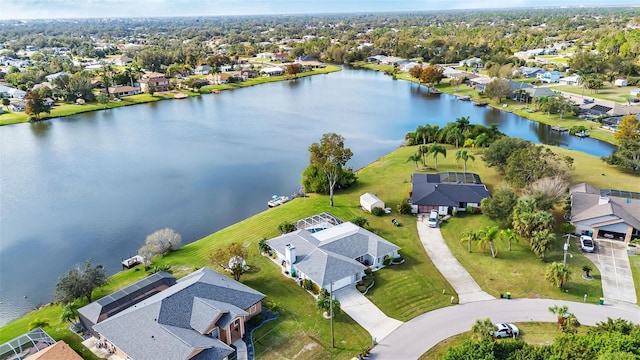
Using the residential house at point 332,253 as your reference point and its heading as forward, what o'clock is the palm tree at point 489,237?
The palm tree is roughly at 10 o'clock from the residential house.

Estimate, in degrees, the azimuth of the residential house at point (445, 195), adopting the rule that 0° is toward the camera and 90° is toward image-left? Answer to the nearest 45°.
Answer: approximately 0°

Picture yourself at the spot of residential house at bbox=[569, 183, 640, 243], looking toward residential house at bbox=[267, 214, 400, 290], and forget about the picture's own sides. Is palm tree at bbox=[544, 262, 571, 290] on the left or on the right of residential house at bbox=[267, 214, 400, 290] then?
left

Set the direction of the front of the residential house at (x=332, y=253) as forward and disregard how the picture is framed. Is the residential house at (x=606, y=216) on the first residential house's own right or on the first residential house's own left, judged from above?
on the first residential house's own left

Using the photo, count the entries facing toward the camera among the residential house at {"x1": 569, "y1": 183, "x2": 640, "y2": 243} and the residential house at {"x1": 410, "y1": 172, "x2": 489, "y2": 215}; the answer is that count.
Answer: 2

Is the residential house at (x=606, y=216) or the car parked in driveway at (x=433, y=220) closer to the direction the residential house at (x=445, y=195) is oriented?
the car parked in driveway

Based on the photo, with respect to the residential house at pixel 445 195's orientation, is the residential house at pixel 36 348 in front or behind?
in front

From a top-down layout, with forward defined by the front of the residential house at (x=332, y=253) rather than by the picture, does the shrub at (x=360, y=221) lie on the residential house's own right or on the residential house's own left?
on the residential house's own left

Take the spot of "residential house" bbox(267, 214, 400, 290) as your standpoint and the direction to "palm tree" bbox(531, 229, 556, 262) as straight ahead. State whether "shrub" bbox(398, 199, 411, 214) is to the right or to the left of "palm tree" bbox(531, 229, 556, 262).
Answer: left

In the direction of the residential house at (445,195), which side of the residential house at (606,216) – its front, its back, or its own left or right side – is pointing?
right

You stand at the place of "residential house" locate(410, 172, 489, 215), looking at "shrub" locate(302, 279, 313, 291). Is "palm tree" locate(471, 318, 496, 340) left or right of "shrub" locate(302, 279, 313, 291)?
left

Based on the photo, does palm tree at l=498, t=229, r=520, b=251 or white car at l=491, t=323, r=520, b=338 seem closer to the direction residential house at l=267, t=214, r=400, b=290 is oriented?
the white car

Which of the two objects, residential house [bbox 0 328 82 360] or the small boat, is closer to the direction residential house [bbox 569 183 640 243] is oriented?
the residential house

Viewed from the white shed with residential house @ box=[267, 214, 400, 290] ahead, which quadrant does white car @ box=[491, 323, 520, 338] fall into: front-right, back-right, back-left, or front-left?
front-left

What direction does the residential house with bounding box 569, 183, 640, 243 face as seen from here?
toward the camera

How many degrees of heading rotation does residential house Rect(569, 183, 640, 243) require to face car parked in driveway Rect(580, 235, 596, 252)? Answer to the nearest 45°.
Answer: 0° — it already faces it

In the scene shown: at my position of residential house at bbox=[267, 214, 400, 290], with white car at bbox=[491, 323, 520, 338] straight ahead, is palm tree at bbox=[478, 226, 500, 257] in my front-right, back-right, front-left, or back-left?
front-left

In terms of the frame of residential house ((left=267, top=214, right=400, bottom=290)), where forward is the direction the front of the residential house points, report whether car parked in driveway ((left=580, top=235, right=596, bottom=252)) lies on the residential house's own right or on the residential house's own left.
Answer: on the residential house's own left
